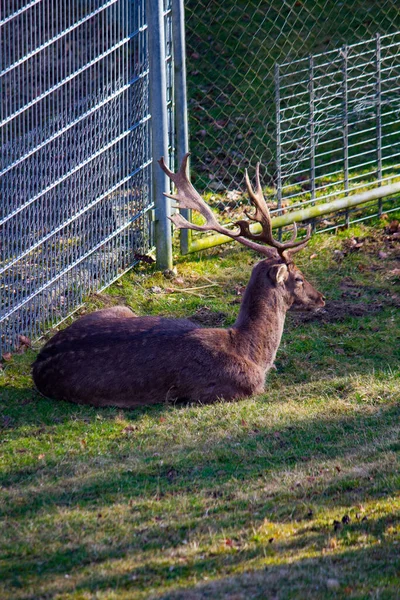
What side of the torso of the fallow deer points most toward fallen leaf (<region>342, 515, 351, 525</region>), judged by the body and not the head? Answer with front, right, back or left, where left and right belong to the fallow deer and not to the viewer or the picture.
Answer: right

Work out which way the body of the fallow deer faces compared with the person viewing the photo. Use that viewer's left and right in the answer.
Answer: facing to the right of the viewer

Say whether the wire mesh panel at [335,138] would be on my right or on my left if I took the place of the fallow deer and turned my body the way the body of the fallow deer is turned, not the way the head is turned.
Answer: on my left

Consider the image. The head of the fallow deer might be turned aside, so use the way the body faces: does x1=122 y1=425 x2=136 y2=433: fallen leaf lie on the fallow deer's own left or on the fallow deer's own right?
on the fallow deer's own right

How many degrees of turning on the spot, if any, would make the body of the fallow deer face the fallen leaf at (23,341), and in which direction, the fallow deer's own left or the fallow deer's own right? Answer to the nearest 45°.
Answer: approximately 135° to the fallow deer's own left

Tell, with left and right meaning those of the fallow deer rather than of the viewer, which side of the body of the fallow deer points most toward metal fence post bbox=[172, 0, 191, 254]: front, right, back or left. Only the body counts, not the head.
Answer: left

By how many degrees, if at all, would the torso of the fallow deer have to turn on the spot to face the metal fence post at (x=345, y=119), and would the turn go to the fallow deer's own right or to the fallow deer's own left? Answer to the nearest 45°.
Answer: approximately 45° to the fallow deer's own left

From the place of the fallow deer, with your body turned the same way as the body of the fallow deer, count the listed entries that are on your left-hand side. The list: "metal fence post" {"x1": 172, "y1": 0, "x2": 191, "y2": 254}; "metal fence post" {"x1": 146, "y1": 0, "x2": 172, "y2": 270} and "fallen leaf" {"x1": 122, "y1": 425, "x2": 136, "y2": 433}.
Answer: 2

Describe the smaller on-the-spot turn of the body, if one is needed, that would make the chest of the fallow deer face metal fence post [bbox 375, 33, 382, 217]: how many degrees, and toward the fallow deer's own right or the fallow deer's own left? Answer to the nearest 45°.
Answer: approximately 45° to the fallow deer's own left

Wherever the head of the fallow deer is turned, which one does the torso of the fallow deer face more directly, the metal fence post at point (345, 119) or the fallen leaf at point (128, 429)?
the metal fence post

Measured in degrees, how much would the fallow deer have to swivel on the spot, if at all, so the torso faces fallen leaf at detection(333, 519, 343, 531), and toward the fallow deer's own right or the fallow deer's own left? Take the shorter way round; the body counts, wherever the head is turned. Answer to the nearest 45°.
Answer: approximately 90° to the fallow deer's own right
